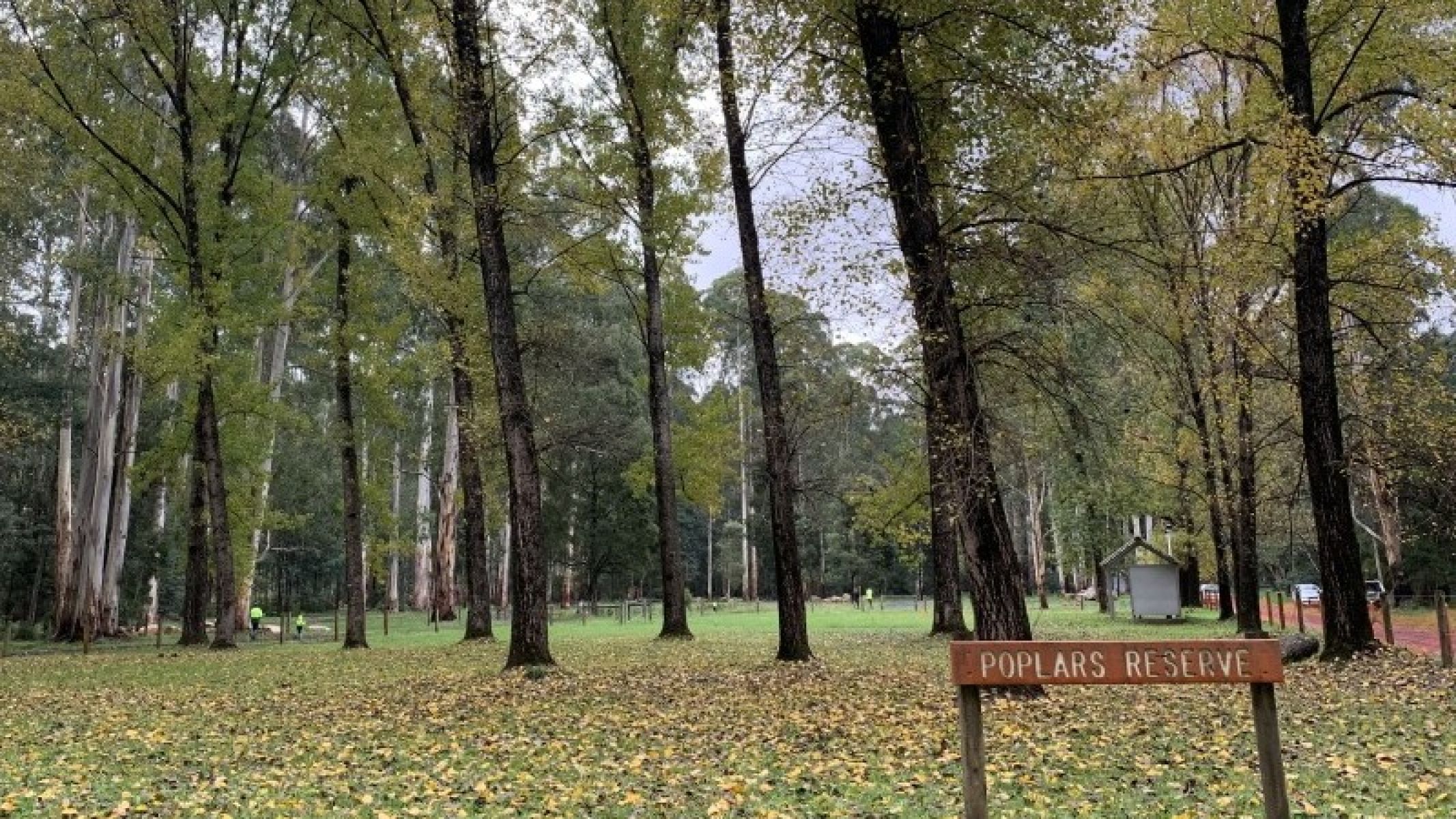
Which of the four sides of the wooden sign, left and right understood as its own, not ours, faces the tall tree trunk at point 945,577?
back

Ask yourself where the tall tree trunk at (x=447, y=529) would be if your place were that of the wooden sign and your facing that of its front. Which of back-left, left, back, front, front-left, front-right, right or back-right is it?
back-right

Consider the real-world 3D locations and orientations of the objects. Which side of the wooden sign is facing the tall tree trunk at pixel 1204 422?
back

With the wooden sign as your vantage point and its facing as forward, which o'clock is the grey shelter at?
The grey shelter is roughly at 6 o'clock from the wooden sign.

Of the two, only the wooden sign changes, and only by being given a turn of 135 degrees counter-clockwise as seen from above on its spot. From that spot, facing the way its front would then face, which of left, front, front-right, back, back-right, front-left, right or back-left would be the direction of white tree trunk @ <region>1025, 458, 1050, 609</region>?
front-left

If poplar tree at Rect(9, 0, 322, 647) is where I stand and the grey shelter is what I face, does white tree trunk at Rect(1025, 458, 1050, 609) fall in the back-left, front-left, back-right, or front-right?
front-left

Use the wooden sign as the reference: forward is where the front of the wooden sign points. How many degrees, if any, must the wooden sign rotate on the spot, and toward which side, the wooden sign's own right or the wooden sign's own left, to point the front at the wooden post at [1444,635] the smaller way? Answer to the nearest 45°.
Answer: approximately 180°

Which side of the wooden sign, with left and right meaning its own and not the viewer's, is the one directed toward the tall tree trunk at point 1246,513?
back

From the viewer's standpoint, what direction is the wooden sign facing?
toward the camera

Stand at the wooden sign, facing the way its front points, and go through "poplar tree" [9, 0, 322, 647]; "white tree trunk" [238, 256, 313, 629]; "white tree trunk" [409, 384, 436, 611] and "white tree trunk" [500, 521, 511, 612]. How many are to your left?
0

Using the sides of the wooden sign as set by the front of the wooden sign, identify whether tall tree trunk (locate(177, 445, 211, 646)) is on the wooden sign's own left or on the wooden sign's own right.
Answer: on the wooden sign's own right

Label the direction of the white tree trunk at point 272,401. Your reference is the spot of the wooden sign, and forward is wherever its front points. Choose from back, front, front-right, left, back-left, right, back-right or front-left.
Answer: back-right
